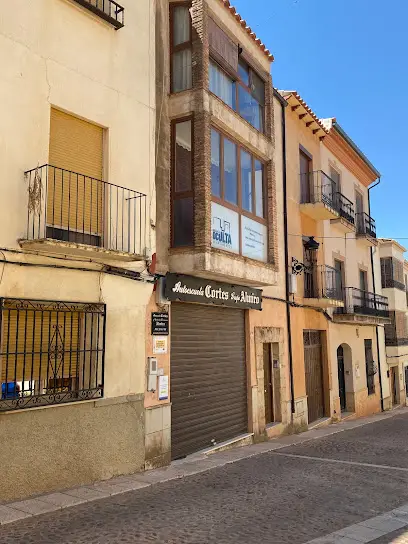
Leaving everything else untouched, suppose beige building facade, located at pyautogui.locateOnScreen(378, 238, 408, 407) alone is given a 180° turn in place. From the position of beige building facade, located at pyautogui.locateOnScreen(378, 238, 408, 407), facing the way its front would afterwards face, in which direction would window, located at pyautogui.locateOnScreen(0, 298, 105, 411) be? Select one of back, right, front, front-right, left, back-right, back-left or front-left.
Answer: back-left

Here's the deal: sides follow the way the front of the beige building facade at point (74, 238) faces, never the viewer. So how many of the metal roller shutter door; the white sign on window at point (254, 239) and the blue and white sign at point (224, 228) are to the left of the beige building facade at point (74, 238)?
3

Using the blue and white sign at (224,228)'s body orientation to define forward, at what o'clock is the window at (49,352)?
The window is roughly at 3 o'clock from the blue and white sign.

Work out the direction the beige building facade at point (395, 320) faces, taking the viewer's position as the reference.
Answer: facing the viewer and to the right of the viewer

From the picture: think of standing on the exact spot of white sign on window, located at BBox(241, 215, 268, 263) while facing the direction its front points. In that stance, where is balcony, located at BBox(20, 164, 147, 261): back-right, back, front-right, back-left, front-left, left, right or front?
right

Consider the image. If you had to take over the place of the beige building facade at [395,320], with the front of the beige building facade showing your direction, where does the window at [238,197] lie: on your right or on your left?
on your right

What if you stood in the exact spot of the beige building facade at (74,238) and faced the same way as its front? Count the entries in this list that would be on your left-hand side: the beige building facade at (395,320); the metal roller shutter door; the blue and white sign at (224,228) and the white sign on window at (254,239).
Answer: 4

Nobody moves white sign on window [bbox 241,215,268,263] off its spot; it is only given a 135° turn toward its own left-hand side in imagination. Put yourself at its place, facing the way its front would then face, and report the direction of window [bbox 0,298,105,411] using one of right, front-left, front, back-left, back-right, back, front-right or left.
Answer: back-left

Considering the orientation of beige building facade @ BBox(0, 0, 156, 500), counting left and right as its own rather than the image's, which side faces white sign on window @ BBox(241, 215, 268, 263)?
left

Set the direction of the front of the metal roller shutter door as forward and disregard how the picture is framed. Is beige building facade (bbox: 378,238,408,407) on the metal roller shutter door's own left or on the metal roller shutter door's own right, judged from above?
on the metal roller shutter door's own left

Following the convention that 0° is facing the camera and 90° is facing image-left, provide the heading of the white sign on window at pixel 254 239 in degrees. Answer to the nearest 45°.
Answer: approximately 315°

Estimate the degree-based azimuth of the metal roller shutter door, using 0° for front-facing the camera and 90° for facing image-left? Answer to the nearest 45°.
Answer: approximately 315°

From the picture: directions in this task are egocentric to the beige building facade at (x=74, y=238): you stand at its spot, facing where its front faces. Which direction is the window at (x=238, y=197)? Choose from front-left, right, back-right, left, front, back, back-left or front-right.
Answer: left

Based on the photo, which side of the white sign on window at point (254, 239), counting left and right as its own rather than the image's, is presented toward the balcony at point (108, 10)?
right
